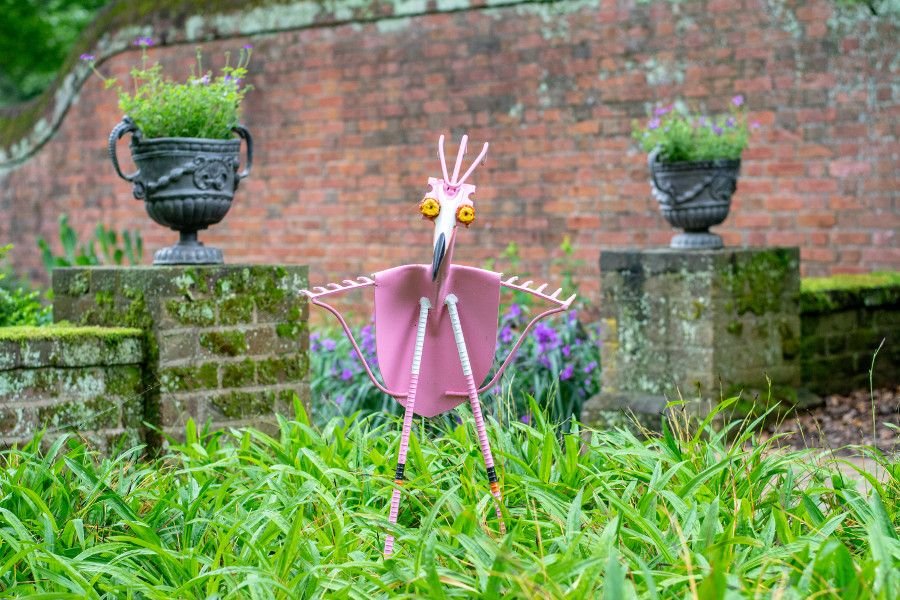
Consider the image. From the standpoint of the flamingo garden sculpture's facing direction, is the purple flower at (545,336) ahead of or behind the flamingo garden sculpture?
behind

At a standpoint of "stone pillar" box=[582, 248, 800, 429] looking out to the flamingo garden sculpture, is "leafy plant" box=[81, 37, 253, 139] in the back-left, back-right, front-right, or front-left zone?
front-right

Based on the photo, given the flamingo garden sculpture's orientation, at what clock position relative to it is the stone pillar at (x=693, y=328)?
The stone pillar is roughly at 7 o'clock from the flamingo garden sculpture.

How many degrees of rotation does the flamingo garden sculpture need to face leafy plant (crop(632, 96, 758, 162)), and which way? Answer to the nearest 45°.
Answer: approximately 135° to its left

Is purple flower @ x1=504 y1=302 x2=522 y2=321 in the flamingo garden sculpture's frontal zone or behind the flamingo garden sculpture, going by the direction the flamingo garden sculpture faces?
behind

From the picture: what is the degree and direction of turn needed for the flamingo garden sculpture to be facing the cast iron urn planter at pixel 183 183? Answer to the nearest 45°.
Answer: approximately 135° to its right

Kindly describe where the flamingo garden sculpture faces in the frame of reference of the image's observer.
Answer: facing the viewer

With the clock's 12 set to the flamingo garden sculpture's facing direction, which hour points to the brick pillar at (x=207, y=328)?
The brick pillar is roughly at 5 o'clock from the flamingo garden sculpture.

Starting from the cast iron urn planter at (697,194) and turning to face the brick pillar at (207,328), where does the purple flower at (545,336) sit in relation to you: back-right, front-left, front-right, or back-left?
front-right
